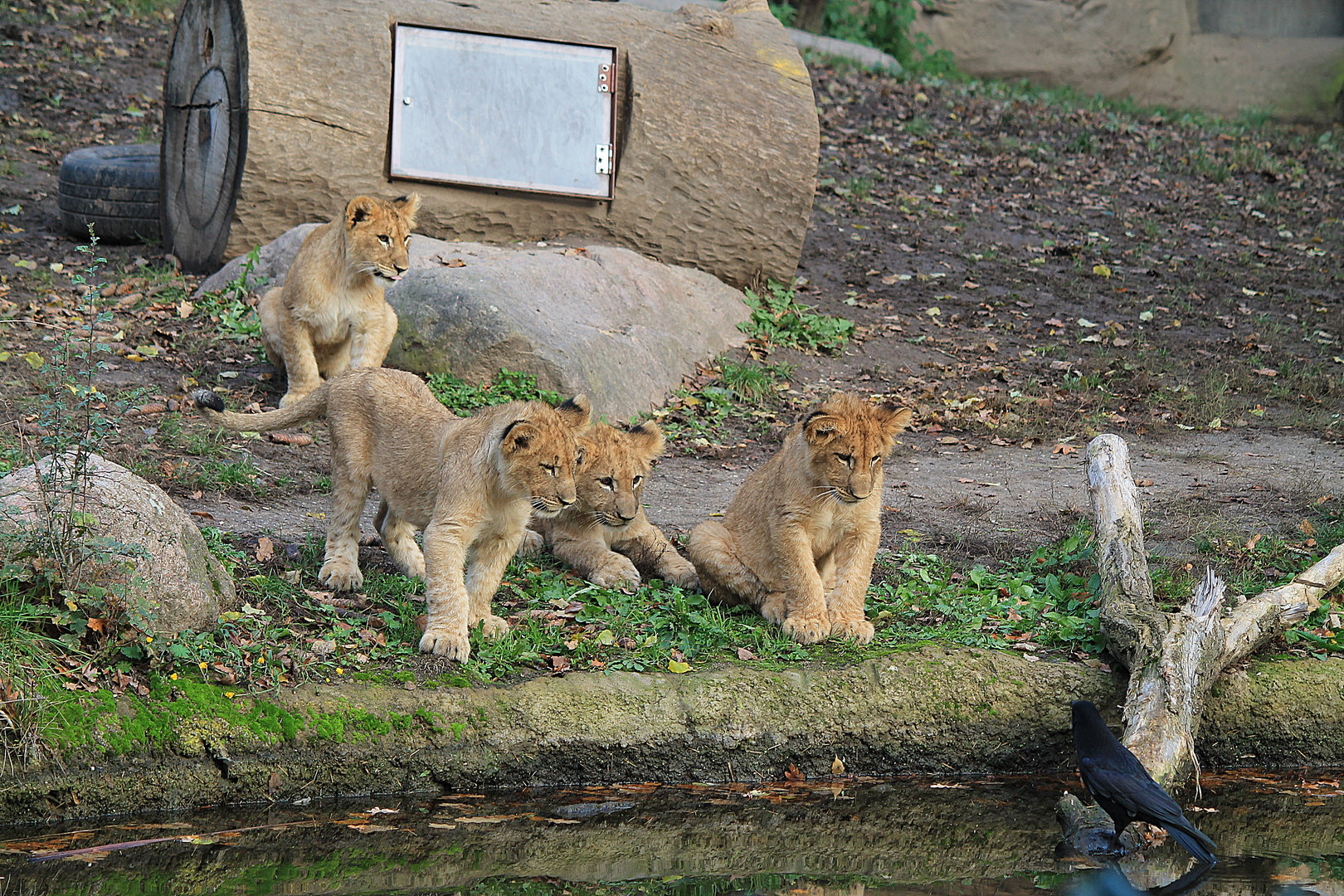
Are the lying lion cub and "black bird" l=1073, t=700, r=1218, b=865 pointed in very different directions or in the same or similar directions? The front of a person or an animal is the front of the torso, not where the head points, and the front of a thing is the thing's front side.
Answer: very different directions

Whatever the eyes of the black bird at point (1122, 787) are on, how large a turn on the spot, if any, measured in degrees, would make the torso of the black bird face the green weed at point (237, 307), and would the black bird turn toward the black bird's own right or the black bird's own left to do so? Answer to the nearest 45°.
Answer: approximately 45° to the black bird's own right

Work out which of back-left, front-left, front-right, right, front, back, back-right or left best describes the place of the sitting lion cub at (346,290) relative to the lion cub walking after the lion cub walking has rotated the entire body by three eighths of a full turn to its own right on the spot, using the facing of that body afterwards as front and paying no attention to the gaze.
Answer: right

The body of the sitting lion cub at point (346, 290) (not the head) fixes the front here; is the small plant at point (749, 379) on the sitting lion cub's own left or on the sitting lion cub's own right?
on the sitting lion cub's own left

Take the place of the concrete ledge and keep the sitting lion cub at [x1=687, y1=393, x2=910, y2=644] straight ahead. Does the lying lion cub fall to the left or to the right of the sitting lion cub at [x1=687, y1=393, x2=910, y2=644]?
left

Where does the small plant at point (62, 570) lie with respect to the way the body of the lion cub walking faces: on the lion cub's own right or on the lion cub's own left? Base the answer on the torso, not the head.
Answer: on the lion cub's own right

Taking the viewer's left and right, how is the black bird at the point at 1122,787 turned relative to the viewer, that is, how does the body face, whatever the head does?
facing to the left of the viewer

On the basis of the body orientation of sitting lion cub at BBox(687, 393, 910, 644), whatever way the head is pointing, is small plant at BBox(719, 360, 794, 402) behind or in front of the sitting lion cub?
behind

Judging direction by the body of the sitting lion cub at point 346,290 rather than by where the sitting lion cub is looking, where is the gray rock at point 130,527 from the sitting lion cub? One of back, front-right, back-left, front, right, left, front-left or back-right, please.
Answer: front-right
